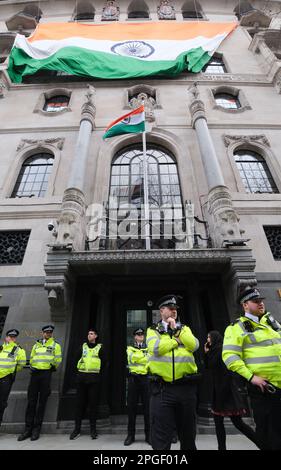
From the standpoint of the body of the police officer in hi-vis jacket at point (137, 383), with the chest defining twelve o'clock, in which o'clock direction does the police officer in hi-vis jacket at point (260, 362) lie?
the police officer in hi-vis jacket at point (260, 362) is roughly at 11 o'clock from the police officer in hi-vis jacket at point (137, 383).

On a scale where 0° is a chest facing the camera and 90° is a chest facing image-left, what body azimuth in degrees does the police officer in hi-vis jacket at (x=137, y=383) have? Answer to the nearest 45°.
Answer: approximately 0°

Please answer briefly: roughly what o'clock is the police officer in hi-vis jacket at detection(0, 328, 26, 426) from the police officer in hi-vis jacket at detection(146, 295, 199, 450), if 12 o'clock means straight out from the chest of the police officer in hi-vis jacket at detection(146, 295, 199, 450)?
the police officer in hi-vis jacket at detection(0, 328, 26, 426) is roughly at 4 o'clock from the police officer in hi-vis jacket at detection(146, 295, 199, 450).
